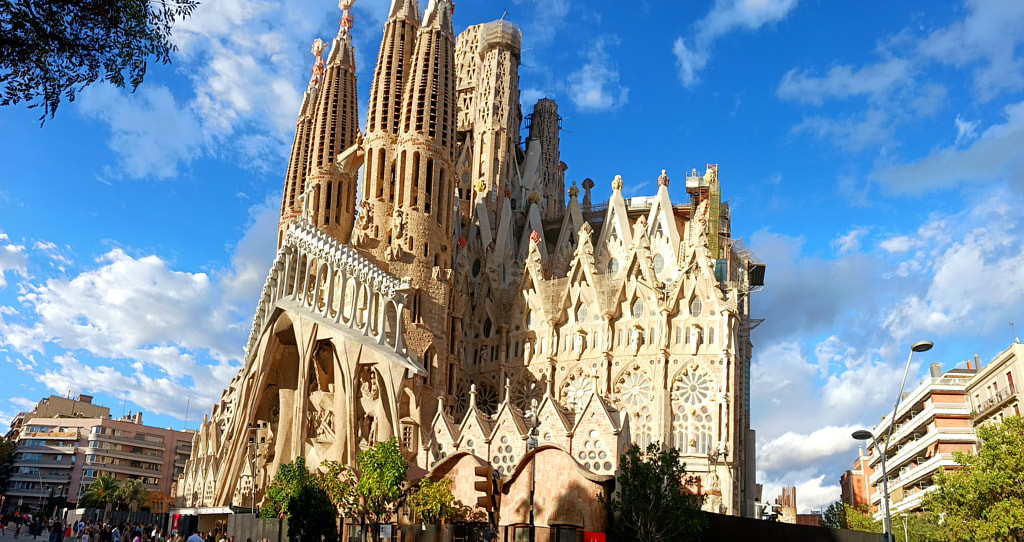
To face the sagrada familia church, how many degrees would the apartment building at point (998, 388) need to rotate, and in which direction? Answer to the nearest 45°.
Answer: approximately 45° to its right

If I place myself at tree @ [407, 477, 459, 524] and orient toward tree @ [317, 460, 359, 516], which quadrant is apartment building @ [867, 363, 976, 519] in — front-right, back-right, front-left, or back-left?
back-right

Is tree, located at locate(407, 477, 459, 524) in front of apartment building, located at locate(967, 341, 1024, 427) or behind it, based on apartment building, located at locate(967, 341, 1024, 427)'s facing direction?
in front

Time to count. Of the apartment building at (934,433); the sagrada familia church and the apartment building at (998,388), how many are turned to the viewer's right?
0

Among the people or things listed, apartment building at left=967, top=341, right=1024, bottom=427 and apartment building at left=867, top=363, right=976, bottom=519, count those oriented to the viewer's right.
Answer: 0

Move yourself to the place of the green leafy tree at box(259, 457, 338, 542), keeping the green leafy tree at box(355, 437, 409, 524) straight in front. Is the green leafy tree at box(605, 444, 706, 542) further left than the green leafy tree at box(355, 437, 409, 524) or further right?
right

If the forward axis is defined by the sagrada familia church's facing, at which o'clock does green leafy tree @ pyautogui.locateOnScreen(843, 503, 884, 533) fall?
The green leafy tree is roughly at 7 o'clock from the sagrada familia church.

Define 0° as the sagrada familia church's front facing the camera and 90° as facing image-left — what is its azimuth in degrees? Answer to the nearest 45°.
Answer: approximately 45°

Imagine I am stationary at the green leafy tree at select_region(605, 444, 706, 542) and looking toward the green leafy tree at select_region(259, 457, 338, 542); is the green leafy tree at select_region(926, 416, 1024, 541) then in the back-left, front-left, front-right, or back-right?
back-left

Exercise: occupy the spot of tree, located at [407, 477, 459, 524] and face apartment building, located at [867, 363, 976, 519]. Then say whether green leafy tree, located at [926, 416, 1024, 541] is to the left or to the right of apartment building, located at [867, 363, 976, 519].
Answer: right

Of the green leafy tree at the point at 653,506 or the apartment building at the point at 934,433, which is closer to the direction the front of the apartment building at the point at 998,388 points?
the green leafy tree

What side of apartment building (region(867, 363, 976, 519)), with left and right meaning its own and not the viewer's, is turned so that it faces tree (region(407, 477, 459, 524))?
front

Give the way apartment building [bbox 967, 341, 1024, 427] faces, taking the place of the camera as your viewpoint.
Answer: facing the viewer and to the left of the viewer

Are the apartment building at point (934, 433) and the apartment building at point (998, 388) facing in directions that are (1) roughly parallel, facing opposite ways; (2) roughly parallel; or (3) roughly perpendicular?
roughly parallel
